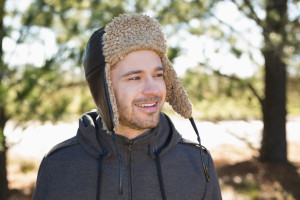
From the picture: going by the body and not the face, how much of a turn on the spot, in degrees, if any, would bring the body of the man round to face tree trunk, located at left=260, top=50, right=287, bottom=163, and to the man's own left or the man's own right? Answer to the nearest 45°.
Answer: approximately 135° to the man's own left

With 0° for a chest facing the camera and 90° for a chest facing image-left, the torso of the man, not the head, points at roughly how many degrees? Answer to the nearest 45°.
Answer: approximately 0°
